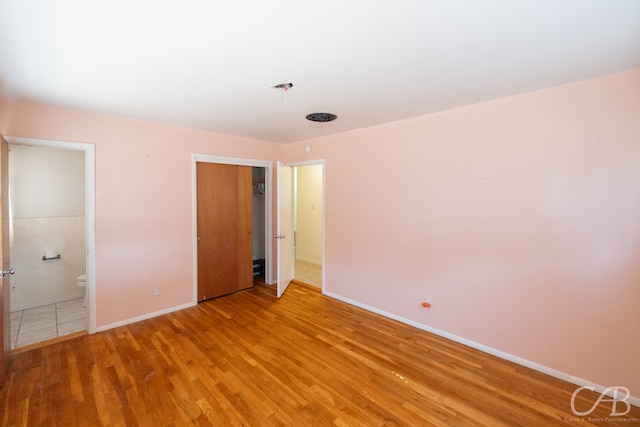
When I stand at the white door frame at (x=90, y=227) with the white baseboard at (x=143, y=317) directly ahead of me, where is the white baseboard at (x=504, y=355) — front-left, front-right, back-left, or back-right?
front-right

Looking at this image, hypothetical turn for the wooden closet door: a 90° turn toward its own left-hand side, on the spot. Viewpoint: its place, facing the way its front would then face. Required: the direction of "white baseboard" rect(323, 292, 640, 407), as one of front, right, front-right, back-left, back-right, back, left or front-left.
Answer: right

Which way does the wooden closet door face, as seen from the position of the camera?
facing the viewer and to the right of the viewer

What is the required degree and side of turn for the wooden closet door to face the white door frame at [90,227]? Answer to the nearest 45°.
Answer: approximately 90° to its right

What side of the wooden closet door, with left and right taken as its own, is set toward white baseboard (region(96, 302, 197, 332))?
right
